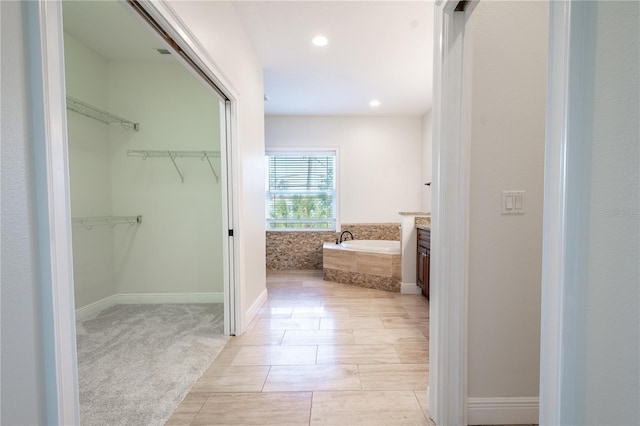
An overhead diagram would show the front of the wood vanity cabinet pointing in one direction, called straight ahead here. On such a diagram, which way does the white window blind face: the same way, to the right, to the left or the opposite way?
to the left

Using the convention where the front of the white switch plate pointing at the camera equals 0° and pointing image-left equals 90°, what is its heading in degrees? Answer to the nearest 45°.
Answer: approximately 0°

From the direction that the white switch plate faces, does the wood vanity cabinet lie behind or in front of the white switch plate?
behind

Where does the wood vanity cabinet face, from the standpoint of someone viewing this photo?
facing to the left of the viewer

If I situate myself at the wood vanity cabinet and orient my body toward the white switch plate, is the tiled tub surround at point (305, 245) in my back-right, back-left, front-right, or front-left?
back-right

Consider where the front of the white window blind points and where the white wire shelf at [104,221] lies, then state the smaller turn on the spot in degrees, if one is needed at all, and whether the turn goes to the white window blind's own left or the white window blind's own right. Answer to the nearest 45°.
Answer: approximately 45° to the white window blind's own right

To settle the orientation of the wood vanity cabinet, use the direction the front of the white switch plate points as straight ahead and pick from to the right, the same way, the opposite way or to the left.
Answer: to the right

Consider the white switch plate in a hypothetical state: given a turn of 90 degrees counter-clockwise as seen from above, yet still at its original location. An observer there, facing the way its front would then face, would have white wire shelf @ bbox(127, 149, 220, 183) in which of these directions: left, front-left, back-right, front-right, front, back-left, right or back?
back

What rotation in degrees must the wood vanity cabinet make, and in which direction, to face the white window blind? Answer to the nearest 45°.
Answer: approximately 45° to its right

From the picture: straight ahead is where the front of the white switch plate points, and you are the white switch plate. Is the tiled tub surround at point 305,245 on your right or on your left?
on your right

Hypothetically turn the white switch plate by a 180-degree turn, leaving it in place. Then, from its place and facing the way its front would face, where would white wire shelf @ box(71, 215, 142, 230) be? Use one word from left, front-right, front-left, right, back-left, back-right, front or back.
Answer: left

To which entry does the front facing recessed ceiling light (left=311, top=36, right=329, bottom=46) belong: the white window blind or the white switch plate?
the white window blind

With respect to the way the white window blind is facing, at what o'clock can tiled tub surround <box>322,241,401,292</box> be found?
The tiled tub surround is roughly at 11 o'clock from the white window blind.

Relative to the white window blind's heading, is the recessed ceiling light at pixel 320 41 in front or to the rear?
in front

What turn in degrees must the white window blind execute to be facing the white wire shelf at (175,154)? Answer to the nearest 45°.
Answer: approximately 45° to its right

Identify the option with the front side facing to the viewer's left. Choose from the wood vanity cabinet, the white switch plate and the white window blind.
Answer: the wood vanity cabinet
